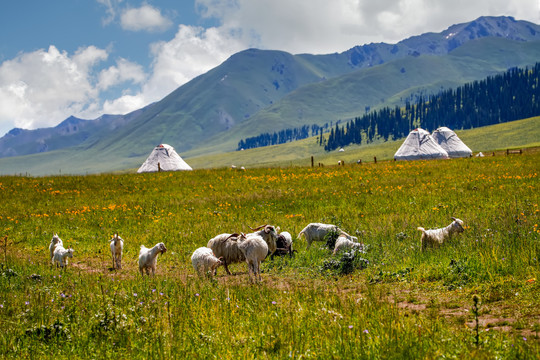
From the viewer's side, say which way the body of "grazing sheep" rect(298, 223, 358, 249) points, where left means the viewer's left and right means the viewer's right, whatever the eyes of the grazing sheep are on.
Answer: facing to the right of the viewer

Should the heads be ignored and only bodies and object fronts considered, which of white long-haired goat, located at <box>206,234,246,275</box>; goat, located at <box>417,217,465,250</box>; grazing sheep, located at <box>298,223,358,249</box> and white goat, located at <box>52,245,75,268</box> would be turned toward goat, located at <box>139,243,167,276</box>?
the white goat

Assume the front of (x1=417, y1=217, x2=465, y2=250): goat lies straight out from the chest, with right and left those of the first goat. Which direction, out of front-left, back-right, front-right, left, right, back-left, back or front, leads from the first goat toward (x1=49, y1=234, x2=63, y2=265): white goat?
back

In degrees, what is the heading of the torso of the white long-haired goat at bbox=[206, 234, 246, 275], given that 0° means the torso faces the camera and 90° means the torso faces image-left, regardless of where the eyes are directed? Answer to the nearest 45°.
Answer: approximately 270°
